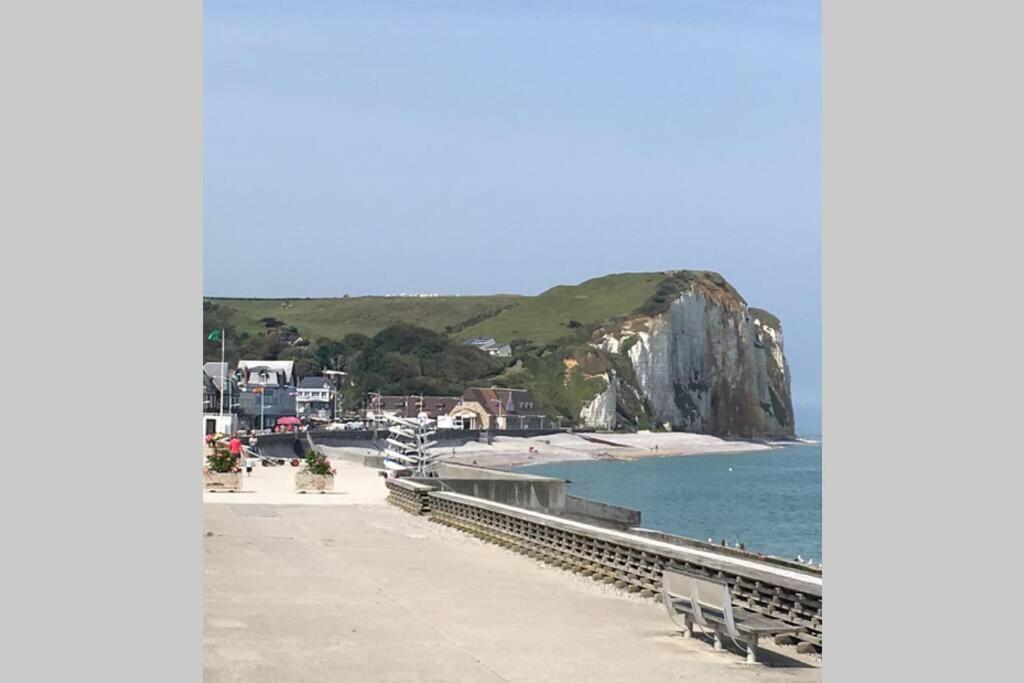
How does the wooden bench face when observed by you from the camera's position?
facing away from the viewer and to the right of the viewer

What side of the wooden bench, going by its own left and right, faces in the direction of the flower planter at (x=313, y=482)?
left

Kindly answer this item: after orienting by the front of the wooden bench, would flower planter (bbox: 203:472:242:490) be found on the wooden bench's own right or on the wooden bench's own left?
on the wooden bench's own left

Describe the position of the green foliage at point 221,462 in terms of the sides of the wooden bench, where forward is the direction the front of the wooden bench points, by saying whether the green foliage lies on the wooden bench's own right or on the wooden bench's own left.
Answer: on the wooden bench's own left
